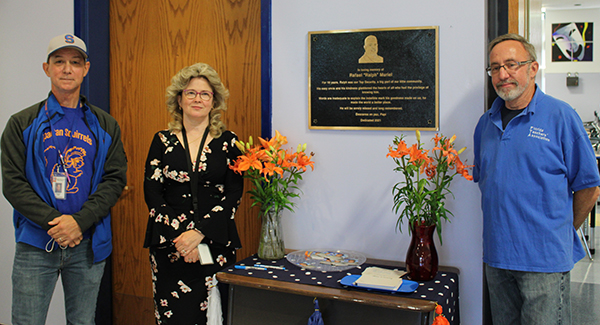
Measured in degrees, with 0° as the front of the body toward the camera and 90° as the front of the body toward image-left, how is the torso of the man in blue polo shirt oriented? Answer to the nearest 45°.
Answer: approximately 45°

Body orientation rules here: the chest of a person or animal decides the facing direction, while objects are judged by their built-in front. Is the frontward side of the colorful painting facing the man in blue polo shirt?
yes

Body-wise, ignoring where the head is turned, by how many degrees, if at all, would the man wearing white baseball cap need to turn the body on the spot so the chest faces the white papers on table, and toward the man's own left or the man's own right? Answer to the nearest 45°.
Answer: approximately 45° to the man's own left

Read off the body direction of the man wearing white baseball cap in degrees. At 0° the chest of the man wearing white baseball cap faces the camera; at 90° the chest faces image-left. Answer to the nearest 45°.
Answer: approximately 0°

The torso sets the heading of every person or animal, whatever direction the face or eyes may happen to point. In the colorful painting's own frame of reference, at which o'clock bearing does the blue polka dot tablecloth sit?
The blue polka dot tablecloth is roughly at 12 o'clock from the colorful painting.

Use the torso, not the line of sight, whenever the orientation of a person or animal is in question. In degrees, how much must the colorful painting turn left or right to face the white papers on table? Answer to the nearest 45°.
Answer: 0° — it already faces it
